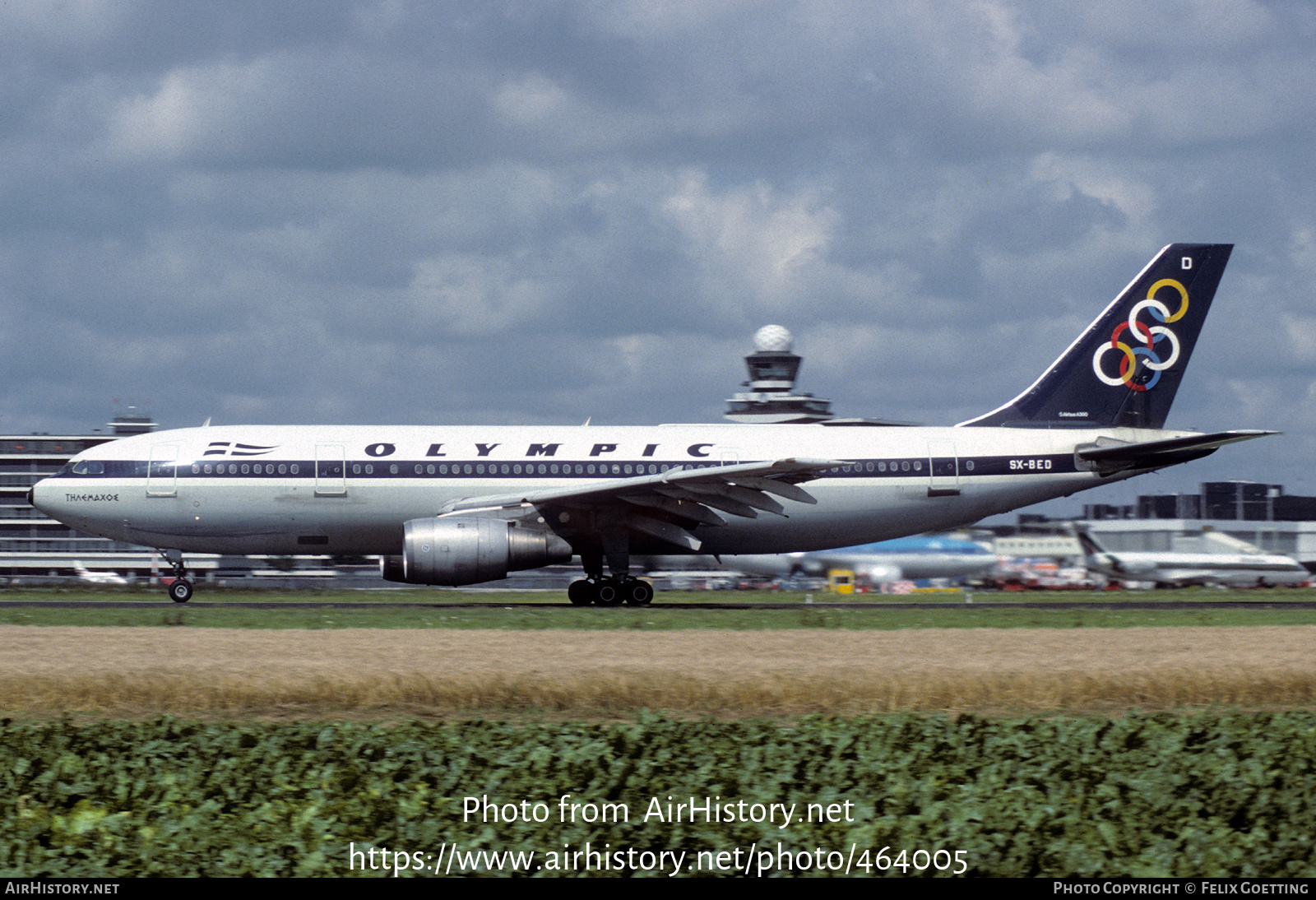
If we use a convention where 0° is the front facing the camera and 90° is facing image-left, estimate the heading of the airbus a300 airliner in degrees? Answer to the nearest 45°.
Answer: approximately 90°
